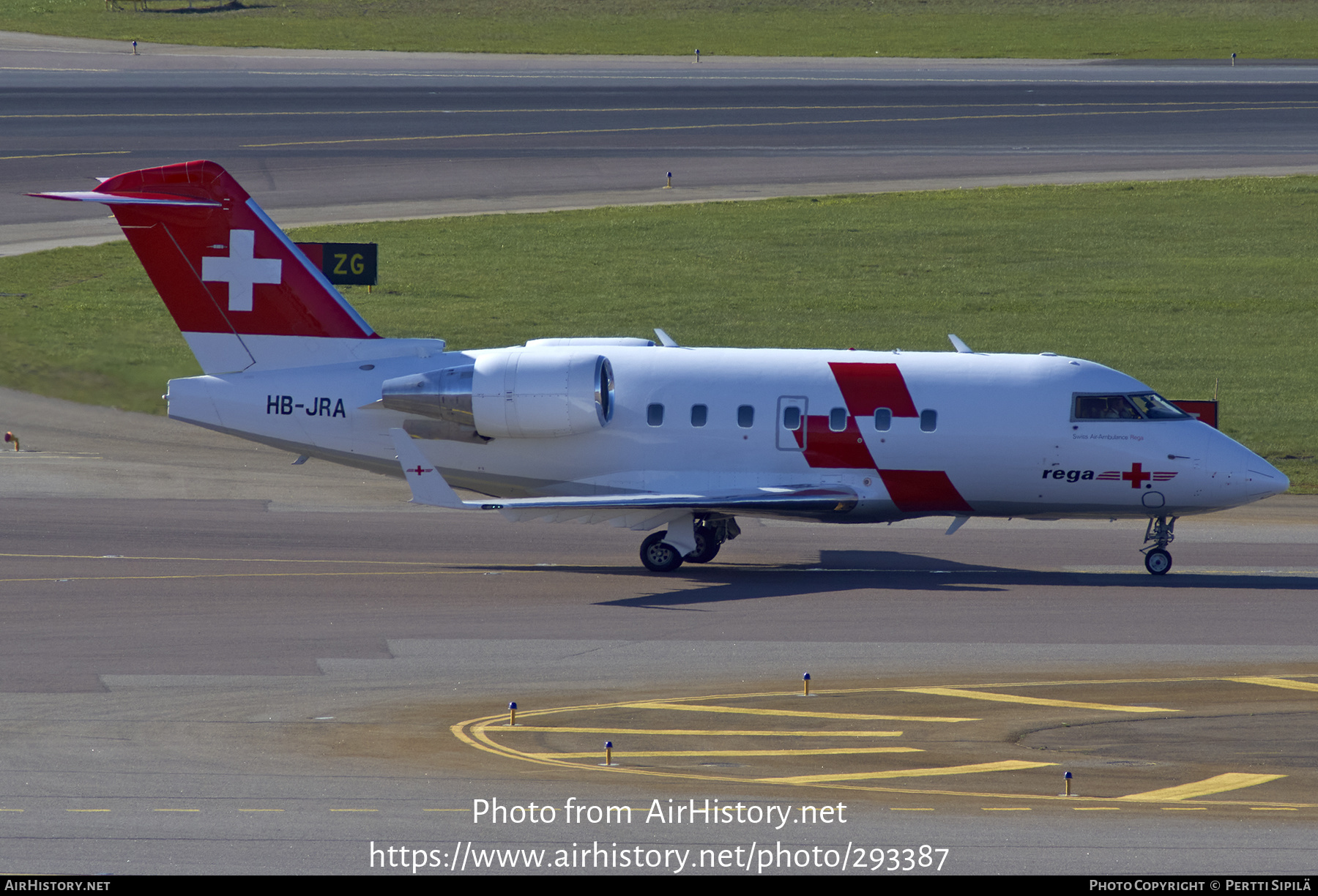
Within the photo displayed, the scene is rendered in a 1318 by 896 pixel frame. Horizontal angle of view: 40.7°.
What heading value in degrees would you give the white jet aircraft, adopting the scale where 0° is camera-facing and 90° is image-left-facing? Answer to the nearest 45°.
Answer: approximately 270°
